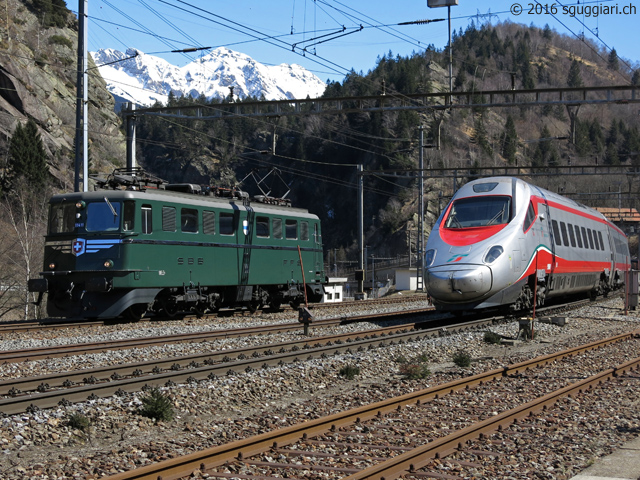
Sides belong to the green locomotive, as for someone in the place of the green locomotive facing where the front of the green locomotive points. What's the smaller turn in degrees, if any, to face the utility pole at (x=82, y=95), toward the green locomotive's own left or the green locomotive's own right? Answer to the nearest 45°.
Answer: approximately 90° to the green locomotive's own right

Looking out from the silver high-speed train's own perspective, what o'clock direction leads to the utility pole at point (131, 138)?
The utility pole is roughly at 2 o'clock from the silver high-speed train.

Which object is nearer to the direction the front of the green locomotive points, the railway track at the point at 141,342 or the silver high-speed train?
the railway track

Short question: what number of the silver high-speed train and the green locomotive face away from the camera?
0

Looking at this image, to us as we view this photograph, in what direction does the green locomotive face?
facing the viewer and to the left of the viewer

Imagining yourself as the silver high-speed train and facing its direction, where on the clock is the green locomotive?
The green locomotive is roughly at 1 o'clock from the silver high-speed train.

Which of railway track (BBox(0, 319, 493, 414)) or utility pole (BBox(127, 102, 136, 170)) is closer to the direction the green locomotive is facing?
the railway track

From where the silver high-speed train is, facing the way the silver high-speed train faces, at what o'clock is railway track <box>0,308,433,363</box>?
The railway track is roughly at 12 o'clock from the silver high-speed train.

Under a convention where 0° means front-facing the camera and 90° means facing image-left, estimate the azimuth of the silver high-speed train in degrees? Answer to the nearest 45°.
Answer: approximately 45°

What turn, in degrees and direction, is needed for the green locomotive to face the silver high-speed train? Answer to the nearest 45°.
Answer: approximately 135° to its left

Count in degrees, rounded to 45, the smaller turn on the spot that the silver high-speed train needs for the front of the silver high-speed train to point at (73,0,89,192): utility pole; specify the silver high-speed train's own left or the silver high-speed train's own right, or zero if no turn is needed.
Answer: approximately 45° to the silver high-speed train's own right
